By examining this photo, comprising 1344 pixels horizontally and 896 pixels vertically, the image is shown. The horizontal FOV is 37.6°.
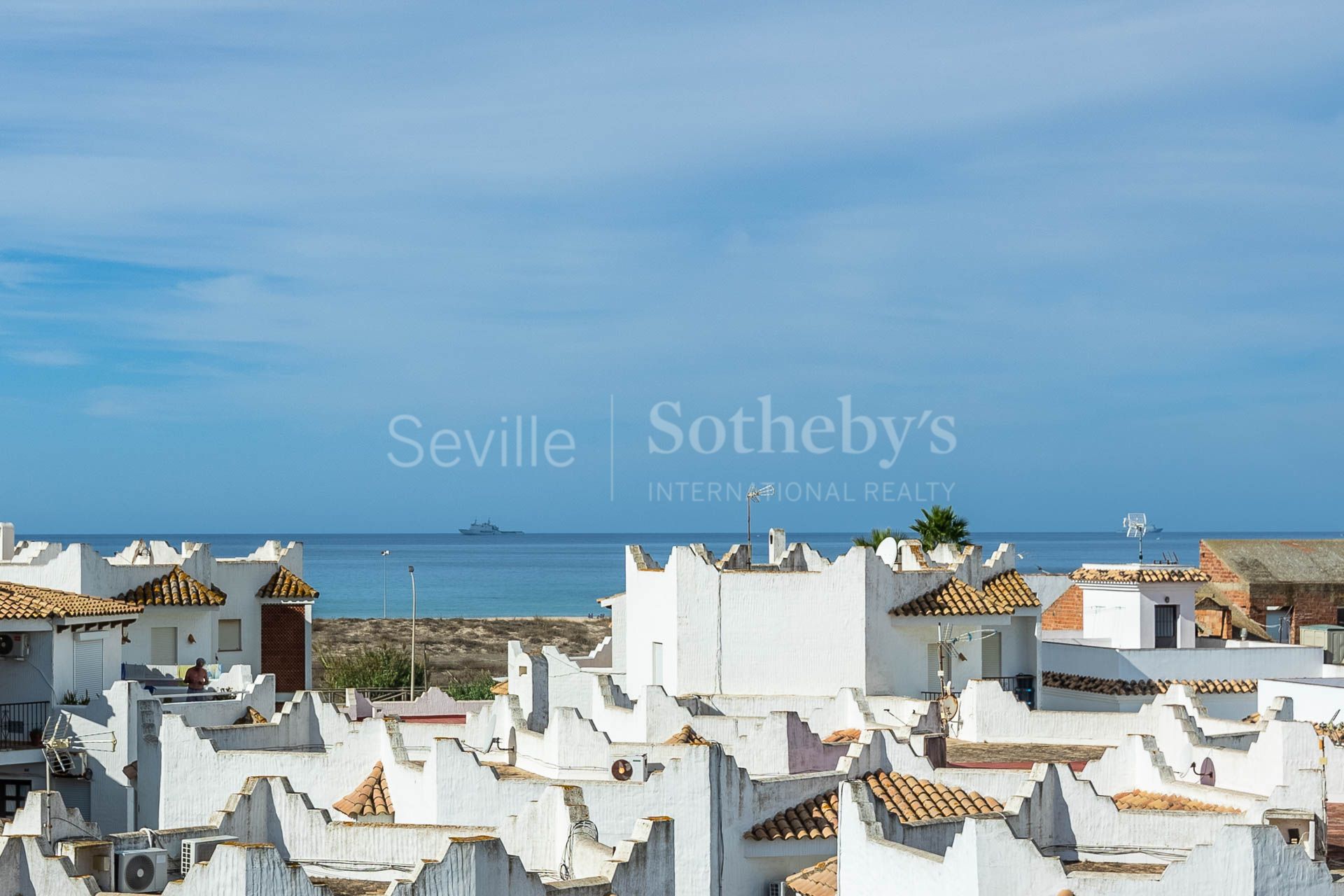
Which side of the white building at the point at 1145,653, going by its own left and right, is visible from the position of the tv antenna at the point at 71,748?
right

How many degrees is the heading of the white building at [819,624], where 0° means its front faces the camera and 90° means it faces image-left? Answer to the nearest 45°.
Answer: approximately 315°

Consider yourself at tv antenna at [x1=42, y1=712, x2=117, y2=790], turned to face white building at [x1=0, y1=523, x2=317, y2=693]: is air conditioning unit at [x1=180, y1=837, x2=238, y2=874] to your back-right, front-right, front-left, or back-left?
back-right

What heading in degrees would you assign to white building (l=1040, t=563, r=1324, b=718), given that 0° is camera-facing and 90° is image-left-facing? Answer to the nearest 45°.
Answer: approximately 315°

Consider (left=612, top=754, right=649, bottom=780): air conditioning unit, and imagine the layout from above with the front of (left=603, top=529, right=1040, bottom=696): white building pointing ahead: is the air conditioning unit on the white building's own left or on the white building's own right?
on the white building's own right

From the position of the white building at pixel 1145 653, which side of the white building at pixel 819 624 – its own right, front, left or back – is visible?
left

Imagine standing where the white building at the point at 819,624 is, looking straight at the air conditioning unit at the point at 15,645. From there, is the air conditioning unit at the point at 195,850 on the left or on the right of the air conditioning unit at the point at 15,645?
left

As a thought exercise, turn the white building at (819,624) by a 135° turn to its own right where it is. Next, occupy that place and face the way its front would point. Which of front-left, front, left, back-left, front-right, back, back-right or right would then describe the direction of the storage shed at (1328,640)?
back-right

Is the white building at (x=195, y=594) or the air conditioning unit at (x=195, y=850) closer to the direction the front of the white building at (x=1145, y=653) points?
the air conditioning unit
